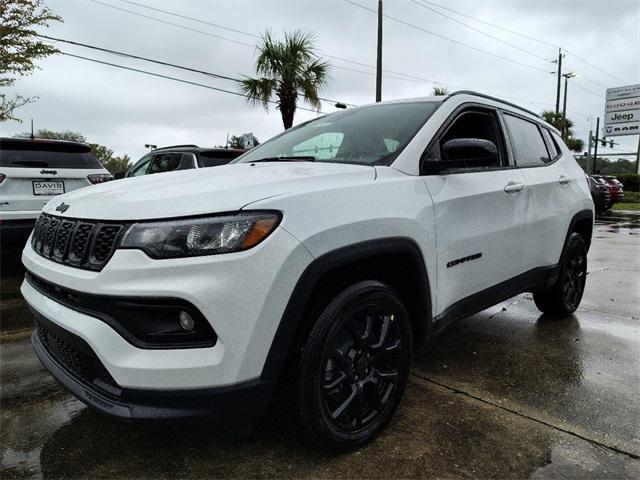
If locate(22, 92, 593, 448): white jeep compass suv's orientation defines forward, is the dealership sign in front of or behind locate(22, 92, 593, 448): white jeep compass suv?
behind

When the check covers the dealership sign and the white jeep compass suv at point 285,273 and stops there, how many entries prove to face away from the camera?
0

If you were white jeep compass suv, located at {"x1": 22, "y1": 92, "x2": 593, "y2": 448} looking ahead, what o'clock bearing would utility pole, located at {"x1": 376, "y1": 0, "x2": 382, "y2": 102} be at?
The utility pole is roughly at 5 o'clock from the white jeep compass suv.

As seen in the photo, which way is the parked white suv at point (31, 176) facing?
away from the camera

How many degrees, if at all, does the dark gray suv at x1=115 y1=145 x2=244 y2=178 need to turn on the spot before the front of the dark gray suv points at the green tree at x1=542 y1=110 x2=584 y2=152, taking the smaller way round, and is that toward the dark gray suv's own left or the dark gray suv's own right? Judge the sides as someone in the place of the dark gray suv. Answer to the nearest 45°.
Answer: approximately 90° to the dark gray suv's own right

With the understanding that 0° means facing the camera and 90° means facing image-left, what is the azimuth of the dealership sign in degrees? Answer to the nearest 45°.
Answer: approximately 0°

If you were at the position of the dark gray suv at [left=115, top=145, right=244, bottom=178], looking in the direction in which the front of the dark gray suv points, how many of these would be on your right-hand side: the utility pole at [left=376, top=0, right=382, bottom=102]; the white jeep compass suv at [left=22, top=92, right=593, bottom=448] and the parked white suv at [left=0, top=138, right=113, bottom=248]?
1

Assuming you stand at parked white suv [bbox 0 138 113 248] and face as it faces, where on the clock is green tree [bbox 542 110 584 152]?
The green tree is roughly at 2 o'clock from the parked white suv.

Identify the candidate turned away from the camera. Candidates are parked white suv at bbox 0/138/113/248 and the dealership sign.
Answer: the parked white suv

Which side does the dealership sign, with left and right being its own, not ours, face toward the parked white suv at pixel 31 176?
front

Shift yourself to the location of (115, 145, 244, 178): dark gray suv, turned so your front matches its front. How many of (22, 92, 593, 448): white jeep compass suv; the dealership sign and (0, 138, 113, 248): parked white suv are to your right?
1

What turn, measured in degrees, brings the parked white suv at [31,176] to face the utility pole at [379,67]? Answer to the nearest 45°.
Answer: approximately 45° to its right

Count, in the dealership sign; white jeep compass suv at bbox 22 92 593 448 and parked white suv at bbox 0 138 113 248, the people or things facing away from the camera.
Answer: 1
